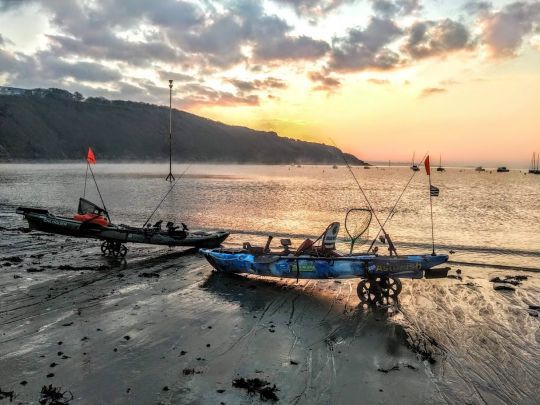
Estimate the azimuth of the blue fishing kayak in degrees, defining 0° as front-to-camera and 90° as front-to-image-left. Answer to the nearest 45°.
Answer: approximately 90°

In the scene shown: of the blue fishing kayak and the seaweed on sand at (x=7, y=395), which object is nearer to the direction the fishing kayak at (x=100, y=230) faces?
the blue fishing kayak

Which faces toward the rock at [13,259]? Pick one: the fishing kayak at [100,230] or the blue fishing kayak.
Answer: the blue fishing kayak

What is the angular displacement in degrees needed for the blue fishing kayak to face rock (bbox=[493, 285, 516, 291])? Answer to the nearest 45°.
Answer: approximately 180°

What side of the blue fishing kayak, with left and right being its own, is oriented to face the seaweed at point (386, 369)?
left

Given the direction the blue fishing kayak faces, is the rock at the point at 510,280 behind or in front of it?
behind

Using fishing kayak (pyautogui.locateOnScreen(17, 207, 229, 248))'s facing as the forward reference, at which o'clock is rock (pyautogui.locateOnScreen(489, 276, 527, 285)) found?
The rock is roughly at 1 o'clock from the fishing kayak.

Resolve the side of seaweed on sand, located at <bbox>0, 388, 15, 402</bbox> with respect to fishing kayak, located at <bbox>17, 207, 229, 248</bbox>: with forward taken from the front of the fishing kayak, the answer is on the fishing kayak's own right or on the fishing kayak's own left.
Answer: on the fishing kayak's own right

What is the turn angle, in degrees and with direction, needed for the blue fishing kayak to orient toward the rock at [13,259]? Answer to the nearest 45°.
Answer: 0° — it already faces it

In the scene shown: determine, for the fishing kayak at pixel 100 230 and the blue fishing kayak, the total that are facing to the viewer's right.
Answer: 1

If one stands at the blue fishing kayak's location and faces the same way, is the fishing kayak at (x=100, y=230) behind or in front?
in front
